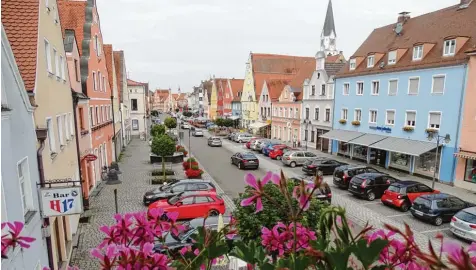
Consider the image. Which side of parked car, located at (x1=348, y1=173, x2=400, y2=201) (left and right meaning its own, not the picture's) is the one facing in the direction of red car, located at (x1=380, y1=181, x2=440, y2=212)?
right

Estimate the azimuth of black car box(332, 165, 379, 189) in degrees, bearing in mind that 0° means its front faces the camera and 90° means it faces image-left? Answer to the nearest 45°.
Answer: approximately 225°

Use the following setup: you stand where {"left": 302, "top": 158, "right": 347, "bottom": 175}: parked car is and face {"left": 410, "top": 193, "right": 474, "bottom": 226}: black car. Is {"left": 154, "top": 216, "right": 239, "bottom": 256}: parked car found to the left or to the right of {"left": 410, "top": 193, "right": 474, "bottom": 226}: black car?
right

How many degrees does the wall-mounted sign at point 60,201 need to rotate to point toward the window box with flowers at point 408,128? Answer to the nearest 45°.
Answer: approximately 90° to its left

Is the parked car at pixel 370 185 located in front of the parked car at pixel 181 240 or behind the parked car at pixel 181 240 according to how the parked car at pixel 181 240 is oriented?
behind

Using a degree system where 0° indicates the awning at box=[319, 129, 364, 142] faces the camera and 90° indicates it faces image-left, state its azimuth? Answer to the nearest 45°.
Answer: approximately 45°

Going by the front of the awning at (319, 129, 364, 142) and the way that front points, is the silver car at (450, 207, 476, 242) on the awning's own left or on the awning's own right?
on the awning's own left

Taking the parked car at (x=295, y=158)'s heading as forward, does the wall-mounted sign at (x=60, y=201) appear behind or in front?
behind

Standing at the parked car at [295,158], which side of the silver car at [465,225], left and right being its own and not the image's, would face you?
left
